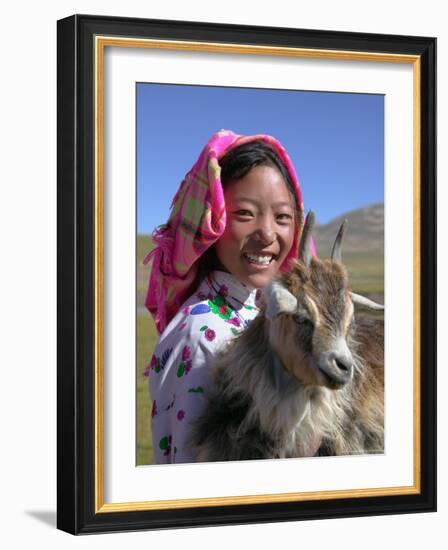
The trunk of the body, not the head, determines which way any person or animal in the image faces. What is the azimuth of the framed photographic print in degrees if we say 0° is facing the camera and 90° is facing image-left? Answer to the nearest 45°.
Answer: approximately 315°
